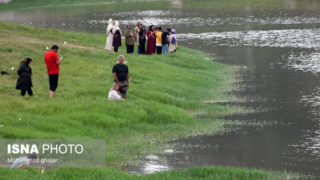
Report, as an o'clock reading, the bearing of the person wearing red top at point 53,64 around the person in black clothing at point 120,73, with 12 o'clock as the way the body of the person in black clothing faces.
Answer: The person wearing red top is roughly at 3 o'clock from the person in black clothing.

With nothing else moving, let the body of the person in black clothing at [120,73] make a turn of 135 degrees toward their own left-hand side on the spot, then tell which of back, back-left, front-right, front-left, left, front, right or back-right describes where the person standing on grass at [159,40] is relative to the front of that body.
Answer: front-left

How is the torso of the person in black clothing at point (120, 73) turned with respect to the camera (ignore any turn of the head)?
toward the camera

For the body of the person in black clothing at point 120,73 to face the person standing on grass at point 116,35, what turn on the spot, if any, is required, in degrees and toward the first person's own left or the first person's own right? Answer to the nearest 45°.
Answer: approximately 180°

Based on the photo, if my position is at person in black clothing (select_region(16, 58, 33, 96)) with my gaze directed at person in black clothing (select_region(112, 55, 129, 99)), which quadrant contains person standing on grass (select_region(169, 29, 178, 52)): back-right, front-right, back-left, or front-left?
front-left

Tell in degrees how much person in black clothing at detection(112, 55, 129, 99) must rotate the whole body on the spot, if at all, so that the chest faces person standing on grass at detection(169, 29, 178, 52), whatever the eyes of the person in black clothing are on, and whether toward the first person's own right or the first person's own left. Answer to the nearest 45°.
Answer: approximately 180°

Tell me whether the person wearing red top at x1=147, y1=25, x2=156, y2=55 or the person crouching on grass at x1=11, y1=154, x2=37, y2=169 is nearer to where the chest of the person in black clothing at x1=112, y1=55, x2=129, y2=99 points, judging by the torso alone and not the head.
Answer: the person crouching on grass
